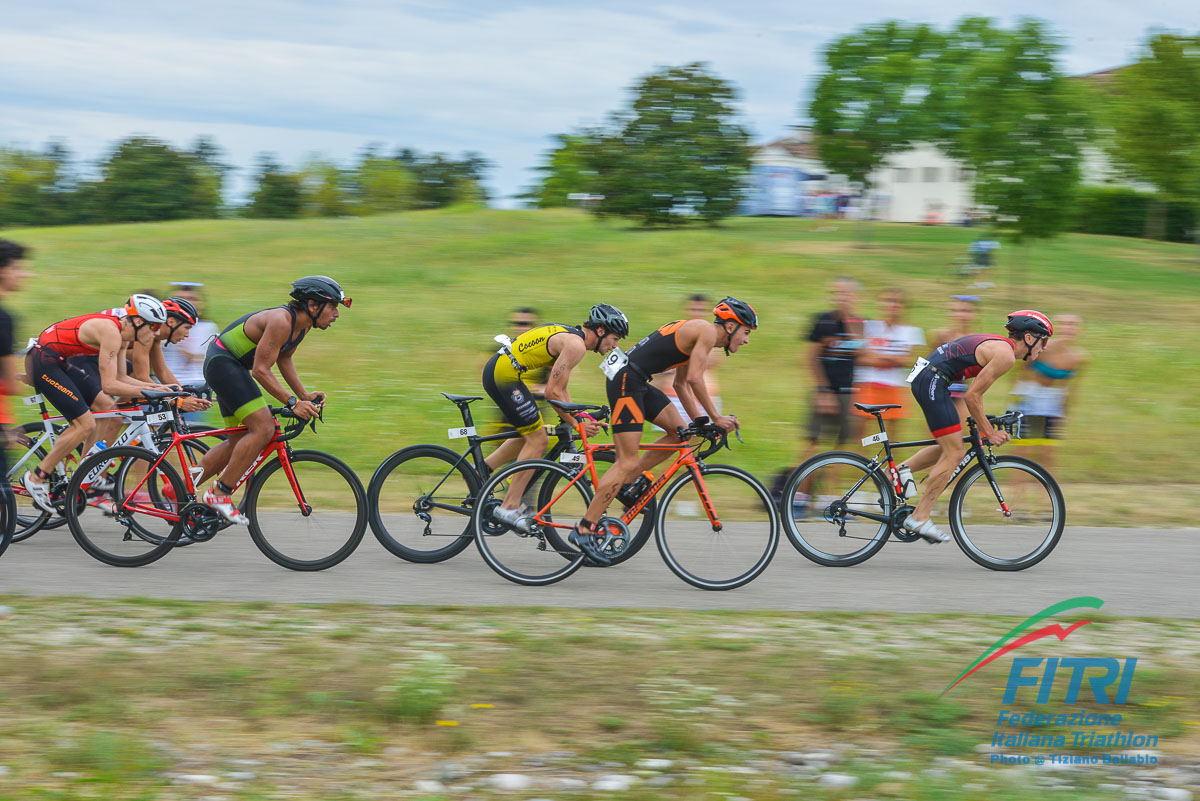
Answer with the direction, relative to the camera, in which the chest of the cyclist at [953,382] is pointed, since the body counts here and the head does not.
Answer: to the viewer's right

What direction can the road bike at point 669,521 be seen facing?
to the viewer's right

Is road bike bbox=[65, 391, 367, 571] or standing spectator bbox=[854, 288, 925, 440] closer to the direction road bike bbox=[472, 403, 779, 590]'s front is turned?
the standing spectator

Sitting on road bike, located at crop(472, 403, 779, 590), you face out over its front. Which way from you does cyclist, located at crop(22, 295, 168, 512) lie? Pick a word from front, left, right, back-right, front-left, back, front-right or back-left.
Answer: back

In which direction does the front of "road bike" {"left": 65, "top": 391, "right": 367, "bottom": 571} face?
to the viewer's right

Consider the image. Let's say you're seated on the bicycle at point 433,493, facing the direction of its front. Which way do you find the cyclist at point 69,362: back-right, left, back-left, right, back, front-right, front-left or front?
back

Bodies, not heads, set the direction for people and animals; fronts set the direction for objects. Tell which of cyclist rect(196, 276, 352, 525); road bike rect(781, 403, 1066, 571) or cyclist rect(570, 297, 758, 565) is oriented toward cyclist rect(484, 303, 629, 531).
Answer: cyclist rect(196, 276, 352, 525)

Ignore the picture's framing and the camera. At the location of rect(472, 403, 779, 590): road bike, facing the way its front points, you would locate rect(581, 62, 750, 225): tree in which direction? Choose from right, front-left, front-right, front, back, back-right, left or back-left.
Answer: left

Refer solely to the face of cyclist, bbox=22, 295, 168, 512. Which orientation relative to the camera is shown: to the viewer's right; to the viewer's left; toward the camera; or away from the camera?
to the viewer's right

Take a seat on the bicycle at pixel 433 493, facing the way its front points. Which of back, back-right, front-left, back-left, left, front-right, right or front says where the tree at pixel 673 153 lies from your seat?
left

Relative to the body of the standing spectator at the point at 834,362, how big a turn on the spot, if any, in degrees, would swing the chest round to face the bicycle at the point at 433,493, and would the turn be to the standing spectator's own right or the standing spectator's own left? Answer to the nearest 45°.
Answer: approximately 90° to the standing spectator's own right

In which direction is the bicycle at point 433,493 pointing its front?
to the viewer's right

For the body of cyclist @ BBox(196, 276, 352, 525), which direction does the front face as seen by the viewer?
to the viewer's right

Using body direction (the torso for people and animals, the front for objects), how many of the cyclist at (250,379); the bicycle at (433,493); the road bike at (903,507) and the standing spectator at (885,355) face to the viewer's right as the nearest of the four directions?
3

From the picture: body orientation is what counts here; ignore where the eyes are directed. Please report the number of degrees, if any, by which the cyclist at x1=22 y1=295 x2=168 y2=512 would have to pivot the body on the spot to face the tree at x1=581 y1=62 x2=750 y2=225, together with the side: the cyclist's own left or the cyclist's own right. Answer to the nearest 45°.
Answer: approximately 45° to the cyclist's own left

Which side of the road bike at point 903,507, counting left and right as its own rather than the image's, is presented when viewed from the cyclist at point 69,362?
back

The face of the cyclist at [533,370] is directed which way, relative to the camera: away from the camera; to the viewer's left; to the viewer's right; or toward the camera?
to the viewer's right

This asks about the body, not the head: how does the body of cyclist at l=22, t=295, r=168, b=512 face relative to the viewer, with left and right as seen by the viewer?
facing to the right of the viewer

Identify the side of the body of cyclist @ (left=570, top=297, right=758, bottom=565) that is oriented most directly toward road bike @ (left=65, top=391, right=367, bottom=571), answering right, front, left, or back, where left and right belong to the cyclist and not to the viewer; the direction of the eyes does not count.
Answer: back

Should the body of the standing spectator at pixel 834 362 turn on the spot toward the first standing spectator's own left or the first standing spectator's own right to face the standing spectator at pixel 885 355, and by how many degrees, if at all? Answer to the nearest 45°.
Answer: approximately 90° to the first standing spectator's own left
